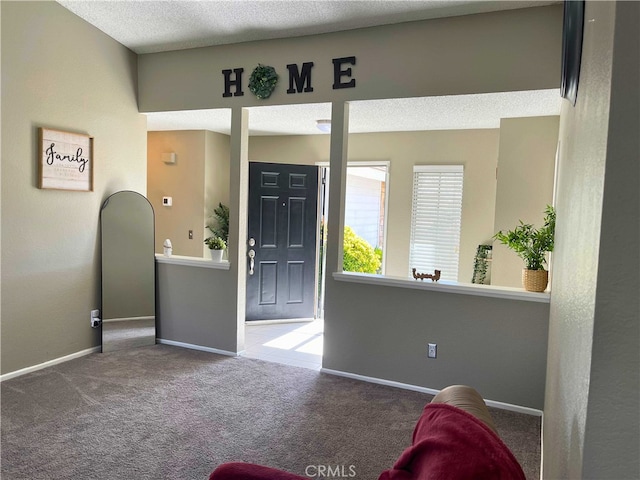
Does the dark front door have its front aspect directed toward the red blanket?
yes

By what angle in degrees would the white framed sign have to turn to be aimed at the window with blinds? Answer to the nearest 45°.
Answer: approximately 45° to its left

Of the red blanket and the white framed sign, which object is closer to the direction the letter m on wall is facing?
the red blanket

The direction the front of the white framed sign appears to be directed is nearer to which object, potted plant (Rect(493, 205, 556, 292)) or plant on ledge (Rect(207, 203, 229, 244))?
the potted plant

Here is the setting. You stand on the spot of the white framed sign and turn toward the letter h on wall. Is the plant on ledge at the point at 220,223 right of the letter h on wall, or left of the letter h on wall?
left

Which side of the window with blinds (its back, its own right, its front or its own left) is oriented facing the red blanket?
front

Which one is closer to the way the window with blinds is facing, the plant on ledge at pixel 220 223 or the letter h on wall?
the letter h on wall

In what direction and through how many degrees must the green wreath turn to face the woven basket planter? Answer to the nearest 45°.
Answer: approximately 45° to its left

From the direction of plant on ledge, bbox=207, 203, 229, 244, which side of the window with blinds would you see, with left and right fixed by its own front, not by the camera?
right

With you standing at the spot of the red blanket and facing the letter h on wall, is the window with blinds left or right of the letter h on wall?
right

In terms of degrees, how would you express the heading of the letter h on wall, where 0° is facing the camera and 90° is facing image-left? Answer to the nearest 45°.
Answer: approximately 0°

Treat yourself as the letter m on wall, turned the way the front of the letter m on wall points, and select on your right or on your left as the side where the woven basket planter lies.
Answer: on your left
